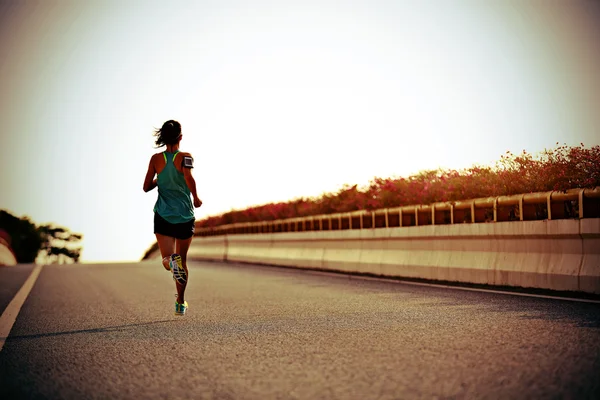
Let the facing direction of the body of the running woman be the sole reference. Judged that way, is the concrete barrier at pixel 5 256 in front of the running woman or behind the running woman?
in front

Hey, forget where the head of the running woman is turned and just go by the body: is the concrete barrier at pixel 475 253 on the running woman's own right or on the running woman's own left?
on the running woman's own right

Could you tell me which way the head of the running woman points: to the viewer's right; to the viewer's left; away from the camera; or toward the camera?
away from the camera

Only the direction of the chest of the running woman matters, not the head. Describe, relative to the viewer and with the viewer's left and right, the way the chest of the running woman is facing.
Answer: facing away from the viewer

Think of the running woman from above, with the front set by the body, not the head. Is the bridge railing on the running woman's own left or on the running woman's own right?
on the running woman's own right
